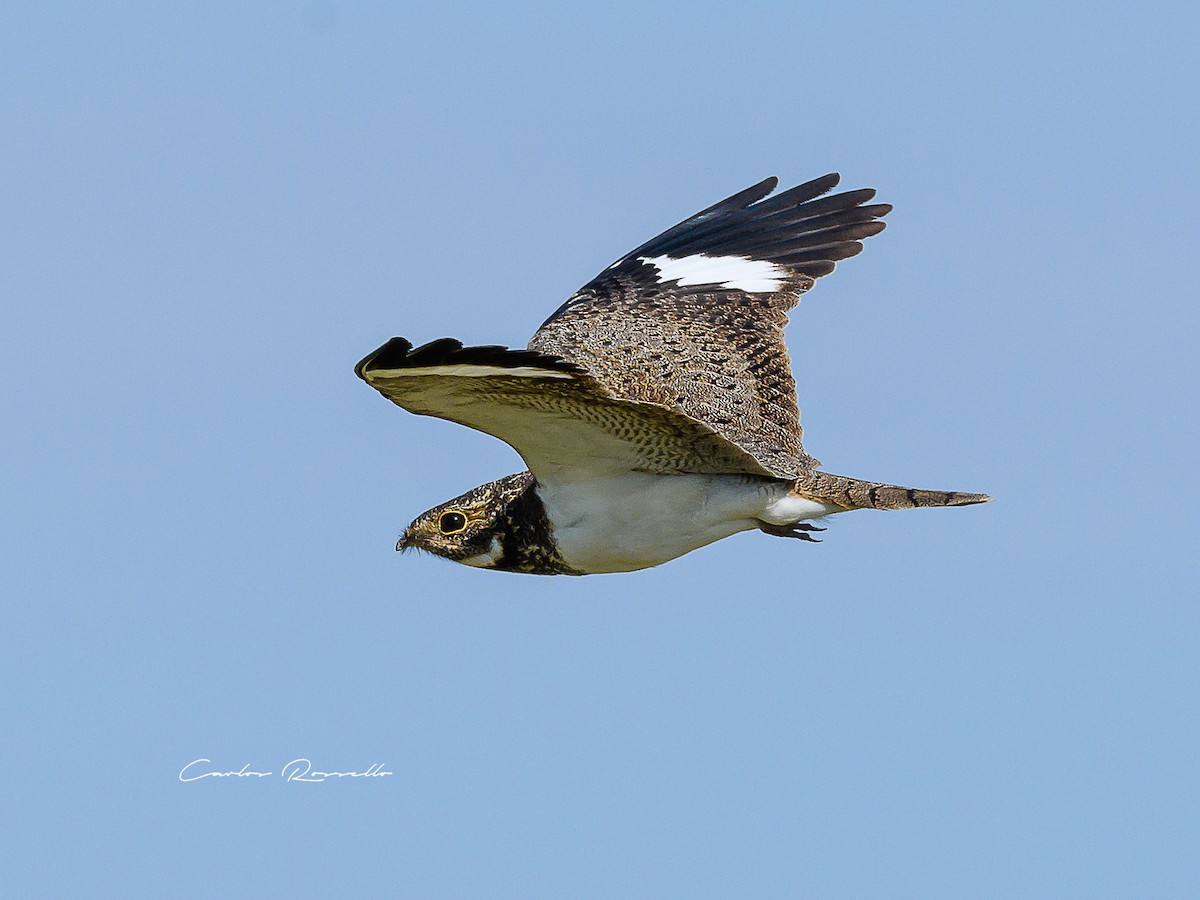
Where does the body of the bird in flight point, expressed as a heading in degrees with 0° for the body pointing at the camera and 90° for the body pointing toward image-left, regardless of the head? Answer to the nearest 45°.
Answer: approximately 90°
